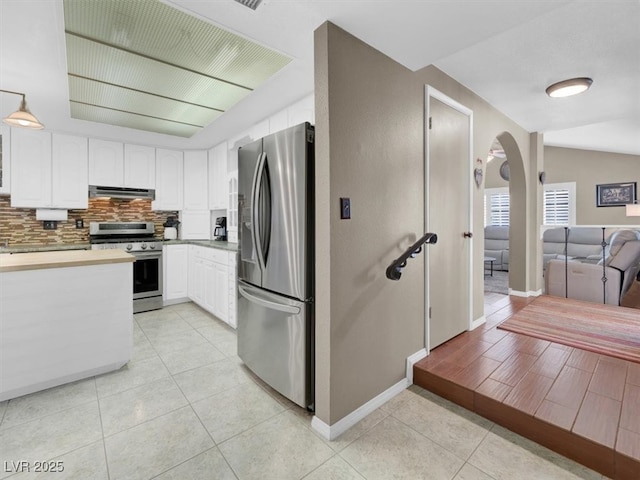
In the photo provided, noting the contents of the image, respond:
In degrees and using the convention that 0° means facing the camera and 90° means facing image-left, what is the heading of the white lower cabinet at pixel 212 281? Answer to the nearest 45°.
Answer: approximately 45°

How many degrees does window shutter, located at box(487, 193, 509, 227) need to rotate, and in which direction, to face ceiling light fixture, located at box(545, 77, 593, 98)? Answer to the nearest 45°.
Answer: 0° — it already faces it

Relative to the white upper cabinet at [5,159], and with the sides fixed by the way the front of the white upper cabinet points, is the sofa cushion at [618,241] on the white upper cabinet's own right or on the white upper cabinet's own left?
on the white upper cabinet's own left

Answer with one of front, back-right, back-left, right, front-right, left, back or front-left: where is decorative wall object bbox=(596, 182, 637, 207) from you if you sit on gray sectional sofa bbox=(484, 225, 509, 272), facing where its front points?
left

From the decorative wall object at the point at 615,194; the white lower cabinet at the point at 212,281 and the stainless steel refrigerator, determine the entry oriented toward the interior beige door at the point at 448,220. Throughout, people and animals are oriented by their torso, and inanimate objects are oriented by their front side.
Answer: the decorative wall object

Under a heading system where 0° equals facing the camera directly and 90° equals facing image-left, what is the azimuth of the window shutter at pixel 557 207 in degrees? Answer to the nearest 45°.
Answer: approximately 0°

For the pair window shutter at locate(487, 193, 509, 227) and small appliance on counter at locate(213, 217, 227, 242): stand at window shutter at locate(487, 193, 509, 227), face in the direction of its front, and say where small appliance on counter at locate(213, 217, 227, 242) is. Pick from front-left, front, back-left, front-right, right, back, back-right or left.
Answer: front-right

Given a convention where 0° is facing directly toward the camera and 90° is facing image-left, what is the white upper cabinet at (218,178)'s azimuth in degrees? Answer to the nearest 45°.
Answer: approximately 45°

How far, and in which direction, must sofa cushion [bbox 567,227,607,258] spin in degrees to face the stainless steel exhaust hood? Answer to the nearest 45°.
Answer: approximately 45° to its right

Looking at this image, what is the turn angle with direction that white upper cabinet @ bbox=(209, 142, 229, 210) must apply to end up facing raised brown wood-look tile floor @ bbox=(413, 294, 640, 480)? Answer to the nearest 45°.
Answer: approximately 90° to its left

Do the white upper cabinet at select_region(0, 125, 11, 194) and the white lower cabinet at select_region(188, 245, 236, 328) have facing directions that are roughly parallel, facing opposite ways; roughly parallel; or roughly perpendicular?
roughly perpendicular

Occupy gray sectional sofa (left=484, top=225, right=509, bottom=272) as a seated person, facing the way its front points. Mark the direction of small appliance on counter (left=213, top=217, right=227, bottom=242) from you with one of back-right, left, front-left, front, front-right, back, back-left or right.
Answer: front-right

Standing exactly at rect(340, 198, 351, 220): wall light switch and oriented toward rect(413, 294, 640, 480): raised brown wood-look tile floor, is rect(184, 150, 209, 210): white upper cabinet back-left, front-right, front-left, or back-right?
back-left

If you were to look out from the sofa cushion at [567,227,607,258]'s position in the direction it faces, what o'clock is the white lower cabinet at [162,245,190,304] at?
The white lower cabinet is roughly at 1 o'clock from the sofa cushion.

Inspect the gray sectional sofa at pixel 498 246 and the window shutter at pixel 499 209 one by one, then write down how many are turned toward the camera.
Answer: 2
